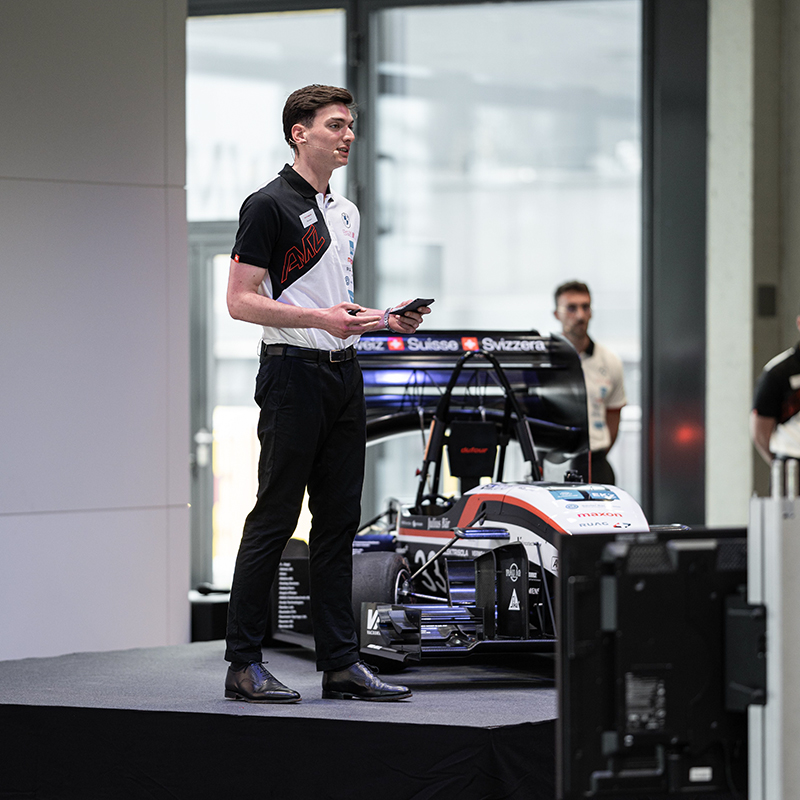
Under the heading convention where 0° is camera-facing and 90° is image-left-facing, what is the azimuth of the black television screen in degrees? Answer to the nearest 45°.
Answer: approximately 180°

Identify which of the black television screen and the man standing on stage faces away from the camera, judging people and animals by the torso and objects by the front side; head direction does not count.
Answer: the black television screen

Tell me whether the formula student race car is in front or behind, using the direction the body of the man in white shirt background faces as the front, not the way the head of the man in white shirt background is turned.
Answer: in front

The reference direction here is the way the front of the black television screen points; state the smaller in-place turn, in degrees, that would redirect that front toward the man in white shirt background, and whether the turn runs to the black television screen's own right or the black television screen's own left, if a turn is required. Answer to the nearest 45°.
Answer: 0° — it already faces them

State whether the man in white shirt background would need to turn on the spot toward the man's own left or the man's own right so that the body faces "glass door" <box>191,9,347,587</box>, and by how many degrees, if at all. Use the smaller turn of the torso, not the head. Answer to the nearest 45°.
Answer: approximately 90° to the man's own right

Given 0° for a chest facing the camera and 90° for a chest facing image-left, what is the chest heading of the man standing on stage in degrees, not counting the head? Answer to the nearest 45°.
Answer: approximately 315°

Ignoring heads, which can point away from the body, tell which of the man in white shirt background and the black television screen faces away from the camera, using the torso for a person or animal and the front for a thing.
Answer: the black television screen

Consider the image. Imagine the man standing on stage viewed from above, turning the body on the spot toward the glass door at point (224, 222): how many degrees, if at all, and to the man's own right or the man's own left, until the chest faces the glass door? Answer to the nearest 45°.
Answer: approximately 135° to the man's own left

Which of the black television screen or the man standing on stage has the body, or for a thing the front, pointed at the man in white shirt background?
the black television screen

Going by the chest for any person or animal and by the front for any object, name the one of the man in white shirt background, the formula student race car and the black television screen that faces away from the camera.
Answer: the black television screen

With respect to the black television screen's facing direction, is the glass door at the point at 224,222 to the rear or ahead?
ahead

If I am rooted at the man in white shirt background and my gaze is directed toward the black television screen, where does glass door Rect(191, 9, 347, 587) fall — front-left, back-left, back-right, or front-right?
back-right
